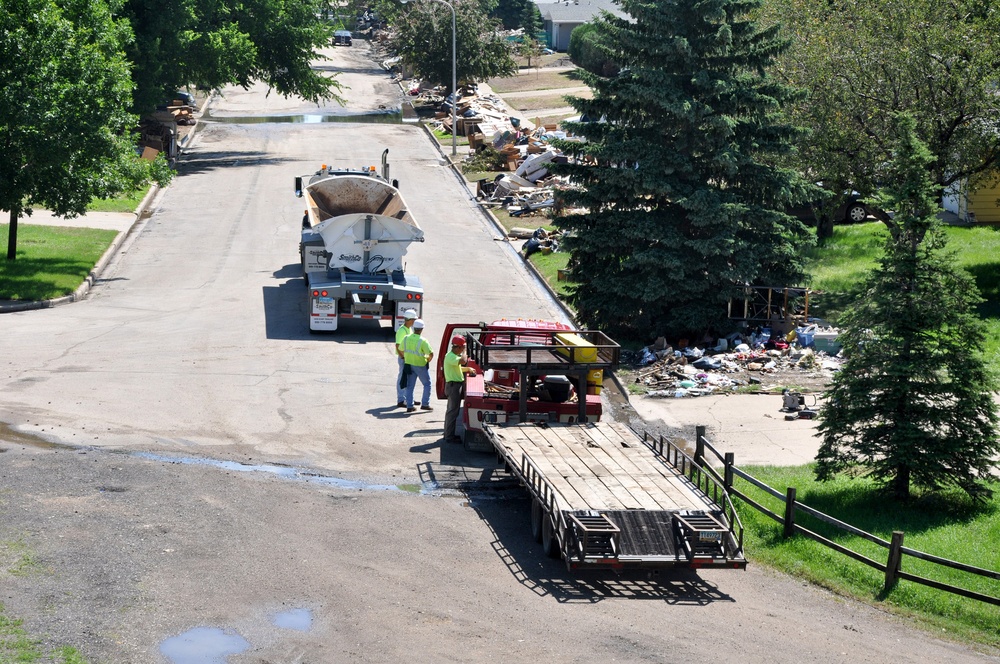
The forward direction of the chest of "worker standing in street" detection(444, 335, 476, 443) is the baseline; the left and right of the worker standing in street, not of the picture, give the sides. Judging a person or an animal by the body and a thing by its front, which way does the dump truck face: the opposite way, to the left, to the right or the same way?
to the left

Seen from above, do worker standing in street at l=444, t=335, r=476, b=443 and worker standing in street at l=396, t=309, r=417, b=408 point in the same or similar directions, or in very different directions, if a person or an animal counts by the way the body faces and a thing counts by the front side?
same or similar directions

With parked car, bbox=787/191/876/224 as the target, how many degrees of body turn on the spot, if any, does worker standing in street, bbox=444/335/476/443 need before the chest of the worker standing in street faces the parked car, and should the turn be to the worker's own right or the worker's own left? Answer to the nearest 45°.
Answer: approximately 45° to the worker's own left

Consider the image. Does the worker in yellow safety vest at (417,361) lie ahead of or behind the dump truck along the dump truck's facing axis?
behind

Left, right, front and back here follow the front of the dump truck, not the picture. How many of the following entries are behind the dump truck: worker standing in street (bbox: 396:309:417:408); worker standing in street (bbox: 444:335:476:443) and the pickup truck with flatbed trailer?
3

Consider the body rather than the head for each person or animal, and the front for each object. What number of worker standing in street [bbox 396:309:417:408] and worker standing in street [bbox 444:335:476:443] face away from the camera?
0

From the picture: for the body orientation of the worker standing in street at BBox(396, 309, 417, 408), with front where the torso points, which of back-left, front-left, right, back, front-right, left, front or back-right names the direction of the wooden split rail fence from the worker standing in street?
front-right

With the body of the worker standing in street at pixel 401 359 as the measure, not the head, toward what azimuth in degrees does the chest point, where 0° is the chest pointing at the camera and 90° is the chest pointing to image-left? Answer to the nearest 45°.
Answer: approximately 270°

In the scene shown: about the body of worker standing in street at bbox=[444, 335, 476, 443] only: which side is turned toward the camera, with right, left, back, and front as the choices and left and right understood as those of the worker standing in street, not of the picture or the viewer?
right

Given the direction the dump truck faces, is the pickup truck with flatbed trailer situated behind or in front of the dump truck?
behind

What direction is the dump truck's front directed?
away from the camera

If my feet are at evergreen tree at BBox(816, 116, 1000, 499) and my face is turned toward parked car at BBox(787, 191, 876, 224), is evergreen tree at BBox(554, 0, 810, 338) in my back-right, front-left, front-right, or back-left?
front-left

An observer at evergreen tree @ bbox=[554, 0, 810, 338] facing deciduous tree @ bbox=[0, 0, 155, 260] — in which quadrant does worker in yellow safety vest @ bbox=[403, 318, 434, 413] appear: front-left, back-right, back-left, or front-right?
front-left
